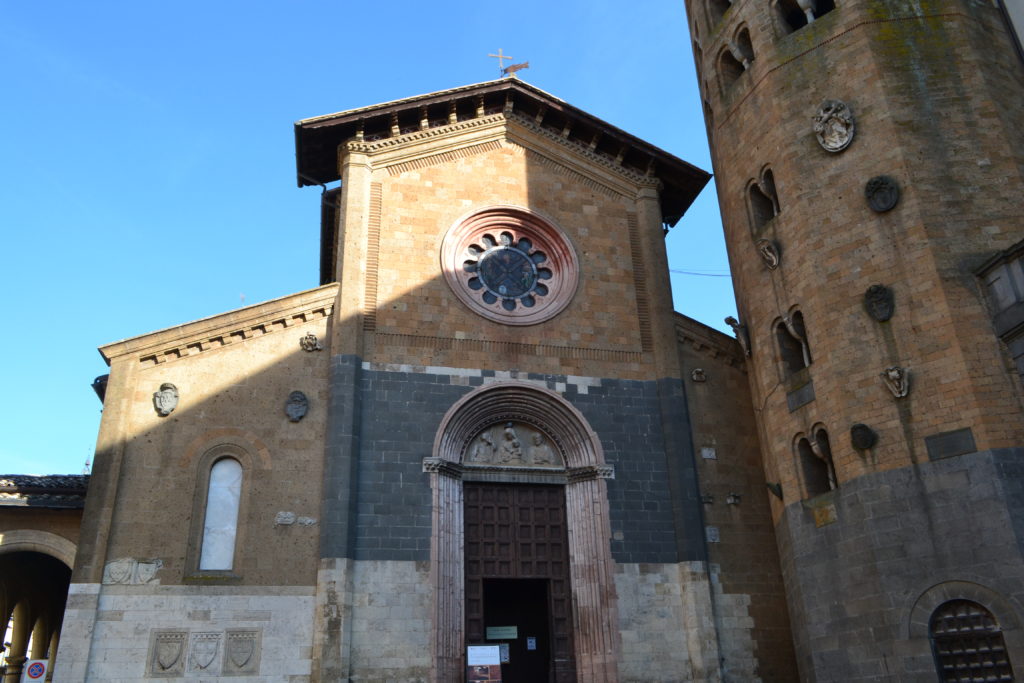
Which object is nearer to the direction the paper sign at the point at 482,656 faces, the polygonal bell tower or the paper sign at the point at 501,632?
the polygonal bell tower

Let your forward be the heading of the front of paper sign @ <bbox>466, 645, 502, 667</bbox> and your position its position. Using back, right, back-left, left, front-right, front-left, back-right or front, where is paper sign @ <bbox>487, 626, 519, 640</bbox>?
back

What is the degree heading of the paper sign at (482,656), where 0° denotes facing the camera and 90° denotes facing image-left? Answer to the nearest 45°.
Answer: approximately 0°

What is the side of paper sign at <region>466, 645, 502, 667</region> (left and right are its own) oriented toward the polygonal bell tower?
left

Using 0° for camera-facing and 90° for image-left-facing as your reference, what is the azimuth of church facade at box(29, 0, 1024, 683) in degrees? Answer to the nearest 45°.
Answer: approximately 0°
